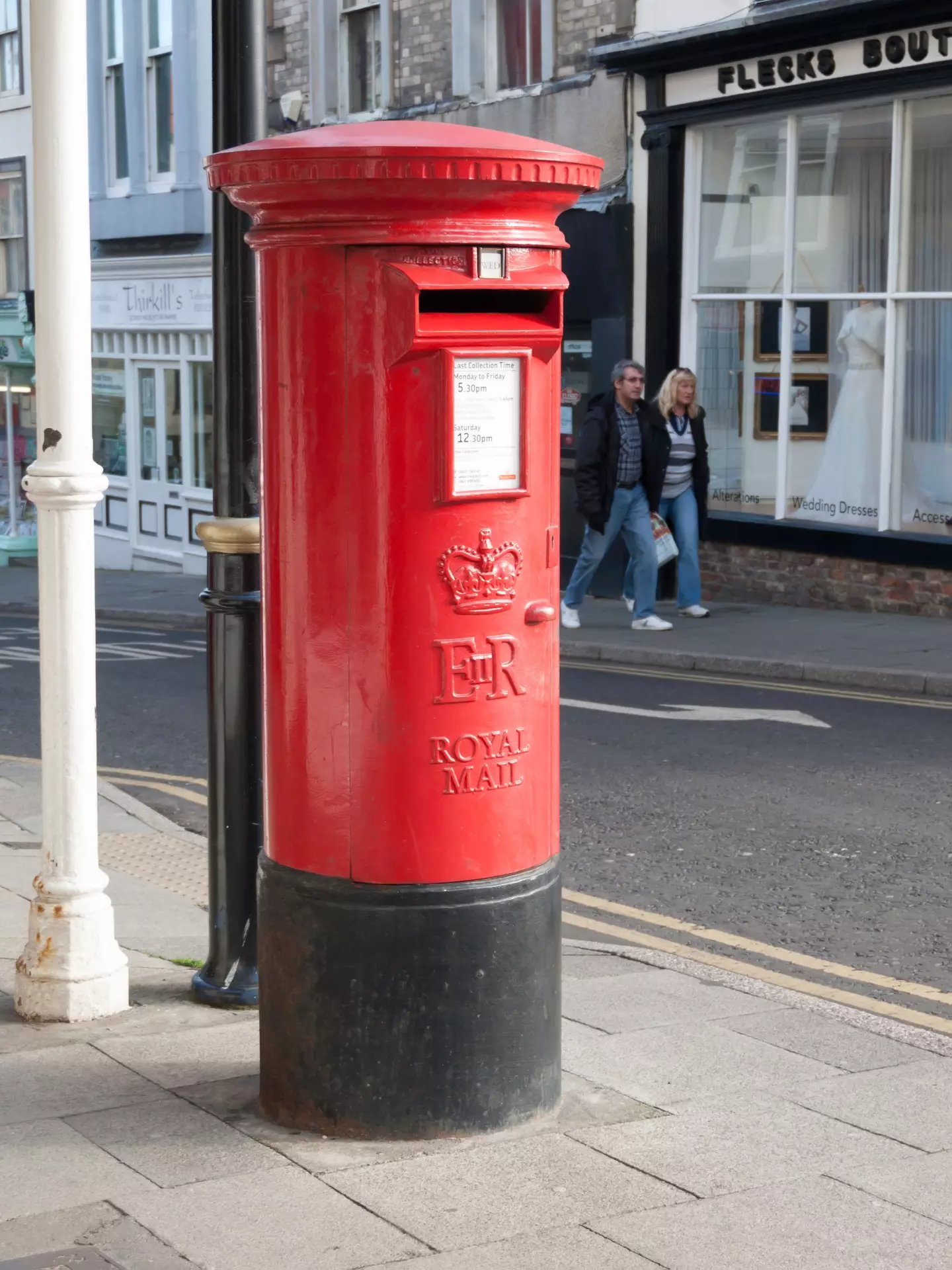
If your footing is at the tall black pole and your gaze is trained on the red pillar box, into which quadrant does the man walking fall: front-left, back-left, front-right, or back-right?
back-left

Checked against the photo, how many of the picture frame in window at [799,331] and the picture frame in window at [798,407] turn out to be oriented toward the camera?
2

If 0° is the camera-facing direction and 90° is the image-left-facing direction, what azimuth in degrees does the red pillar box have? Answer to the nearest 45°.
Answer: approximately 315°

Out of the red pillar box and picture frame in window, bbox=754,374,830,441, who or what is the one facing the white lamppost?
the picture frame in window
